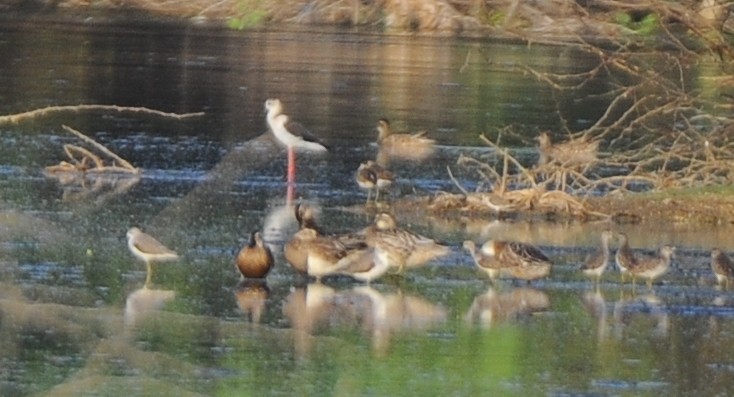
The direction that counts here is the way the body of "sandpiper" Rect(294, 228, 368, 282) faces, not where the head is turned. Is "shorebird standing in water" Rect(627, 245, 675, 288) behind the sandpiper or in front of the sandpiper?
behind

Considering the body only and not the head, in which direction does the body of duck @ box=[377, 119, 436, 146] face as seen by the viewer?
to the viewer's left

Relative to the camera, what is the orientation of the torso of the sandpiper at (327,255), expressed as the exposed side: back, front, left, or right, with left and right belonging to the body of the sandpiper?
left

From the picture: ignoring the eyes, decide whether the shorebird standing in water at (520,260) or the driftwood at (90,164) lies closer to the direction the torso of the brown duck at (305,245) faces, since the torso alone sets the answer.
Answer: the driftwood

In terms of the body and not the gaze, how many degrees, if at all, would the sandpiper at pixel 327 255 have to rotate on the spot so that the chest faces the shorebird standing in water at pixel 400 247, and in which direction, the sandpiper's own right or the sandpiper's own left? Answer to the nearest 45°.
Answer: approximately 135° to the sandpiper's own right

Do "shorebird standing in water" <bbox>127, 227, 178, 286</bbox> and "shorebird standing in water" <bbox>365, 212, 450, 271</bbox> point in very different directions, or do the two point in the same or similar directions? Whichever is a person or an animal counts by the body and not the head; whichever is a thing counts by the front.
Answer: same or similar directions

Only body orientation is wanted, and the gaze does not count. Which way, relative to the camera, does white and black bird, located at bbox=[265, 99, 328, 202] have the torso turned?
to the viewer's left

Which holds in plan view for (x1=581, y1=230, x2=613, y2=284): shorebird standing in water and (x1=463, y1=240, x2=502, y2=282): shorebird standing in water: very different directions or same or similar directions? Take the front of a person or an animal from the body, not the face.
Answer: very different directions

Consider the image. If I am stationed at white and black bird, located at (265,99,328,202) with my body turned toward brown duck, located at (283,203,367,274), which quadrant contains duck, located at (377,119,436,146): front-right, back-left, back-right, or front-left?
back-left

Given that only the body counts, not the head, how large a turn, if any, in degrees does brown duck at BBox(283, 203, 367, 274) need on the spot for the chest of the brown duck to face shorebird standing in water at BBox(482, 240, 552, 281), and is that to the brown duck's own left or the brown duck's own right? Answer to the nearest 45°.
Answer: approximately 180°

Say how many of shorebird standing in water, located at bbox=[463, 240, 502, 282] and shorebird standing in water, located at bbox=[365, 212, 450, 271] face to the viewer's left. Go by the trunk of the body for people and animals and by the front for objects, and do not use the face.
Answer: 2
